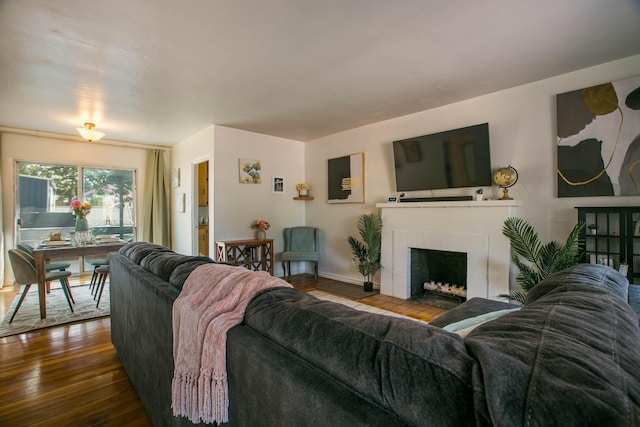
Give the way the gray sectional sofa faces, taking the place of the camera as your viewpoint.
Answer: facing away from the viewer and to the right of the viewer

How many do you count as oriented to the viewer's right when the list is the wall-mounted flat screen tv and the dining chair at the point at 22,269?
1

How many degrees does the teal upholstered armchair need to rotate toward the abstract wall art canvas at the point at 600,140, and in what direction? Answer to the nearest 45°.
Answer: approximately 45° to its left

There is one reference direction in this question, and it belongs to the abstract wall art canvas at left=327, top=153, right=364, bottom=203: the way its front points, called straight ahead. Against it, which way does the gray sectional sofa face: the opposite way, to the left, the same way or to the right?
the opposite way

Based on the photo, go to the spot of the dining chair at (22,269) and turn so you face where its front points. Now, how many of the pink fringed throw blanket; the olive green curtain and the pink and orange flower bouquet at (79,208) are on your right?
1

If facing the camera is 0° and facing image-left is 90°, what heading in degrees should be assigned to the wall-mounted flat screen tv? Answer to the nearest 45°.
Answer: approximately 45°

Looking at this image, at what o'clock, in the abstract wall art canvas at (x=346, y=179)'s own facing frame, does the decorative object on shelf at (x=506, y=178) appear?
The decorative object on shelf is roughly at 9 o'clock from the abstract wall art canvas.

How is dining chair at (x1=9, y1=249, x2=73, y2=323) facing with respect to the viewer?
to the viewer's right

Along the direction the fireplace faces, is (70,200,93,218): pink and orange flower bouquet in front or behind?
in front

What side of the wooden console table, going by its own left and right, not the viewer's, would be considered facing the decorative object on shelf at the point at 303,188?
left

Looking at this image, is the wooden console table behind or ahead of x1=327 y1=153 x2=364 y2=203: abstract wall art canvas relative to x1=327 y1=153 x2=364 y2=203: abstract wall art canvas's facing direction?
ahead

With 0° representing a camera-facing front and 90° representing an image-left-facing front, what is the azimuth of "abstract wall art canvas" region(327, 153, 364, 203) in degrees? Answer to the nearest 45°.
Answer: approximately 45°
